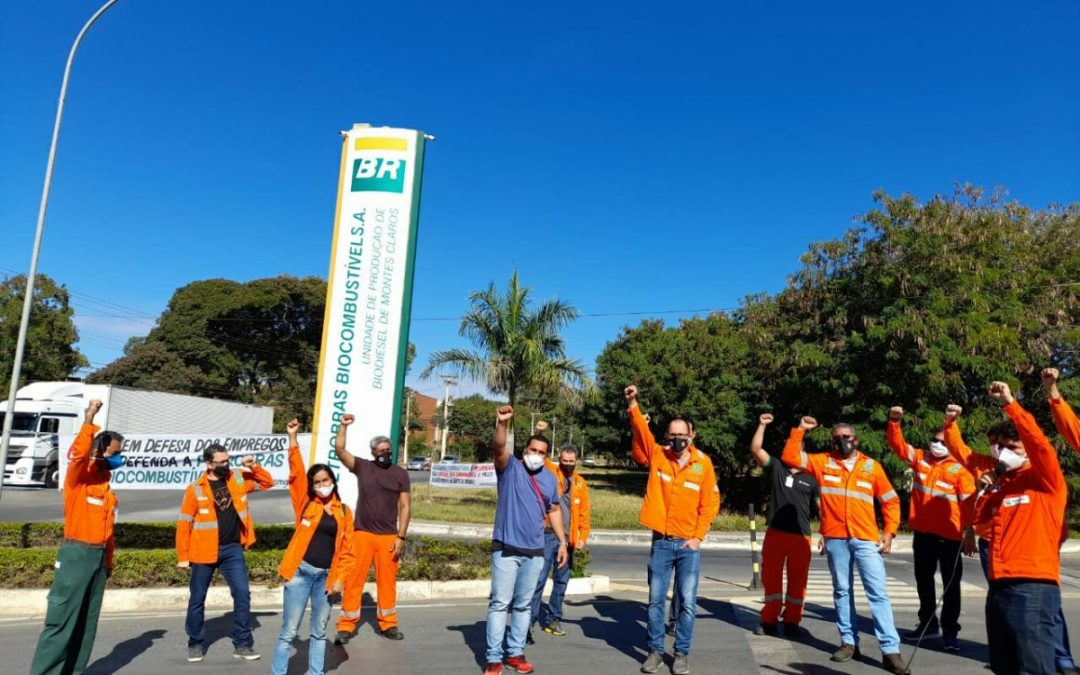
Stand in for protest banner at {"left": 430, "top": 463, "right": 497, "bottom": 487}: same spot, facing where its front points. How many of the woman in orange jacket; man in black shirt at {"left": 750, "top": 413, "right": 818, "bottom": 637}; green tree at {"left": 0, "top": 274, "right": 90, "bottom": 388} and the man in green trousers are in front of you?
3

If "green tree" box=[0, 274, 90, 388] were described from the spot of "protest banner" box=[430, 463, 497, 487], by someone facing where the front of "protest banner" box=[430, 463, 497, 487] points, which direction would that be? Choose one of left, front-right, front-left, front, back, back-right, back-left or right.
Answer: back-right

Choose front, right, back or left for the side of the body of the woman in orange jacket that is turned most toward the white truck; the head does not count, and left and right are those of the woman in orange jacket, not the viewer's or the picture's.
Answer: back

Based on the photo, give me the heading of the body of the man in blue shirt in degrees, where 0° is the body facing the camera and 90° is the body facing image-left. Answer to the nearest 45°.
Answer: approximately 0°

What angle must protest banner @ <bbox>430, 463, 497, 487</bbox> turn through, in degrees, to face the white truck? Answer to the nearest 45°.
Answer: approximately 90° to its right

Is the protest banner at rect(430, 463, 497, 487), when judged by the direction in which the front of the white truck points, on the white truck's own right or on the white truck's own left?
on the white truck's own left
